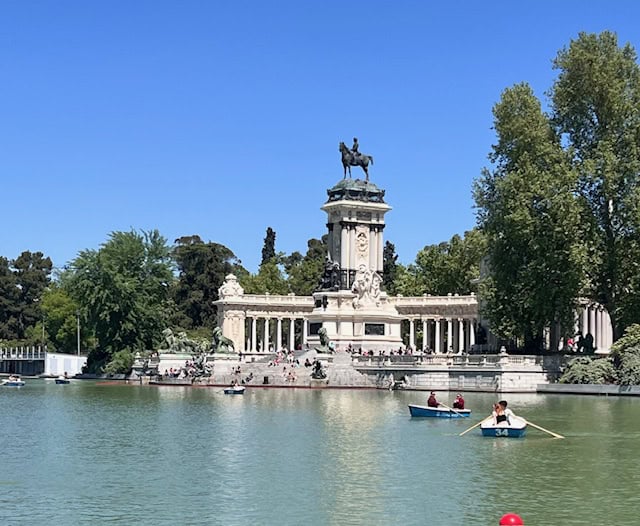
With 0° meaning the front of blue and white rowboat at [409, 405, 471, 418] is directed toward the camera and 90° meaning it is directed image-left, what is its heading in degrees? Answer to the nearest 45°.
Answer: approximately 90°

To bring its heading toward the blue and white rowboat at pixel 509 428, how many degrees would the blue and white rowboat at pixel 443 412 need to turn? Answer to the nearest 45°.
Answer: approximately 90° to its left
